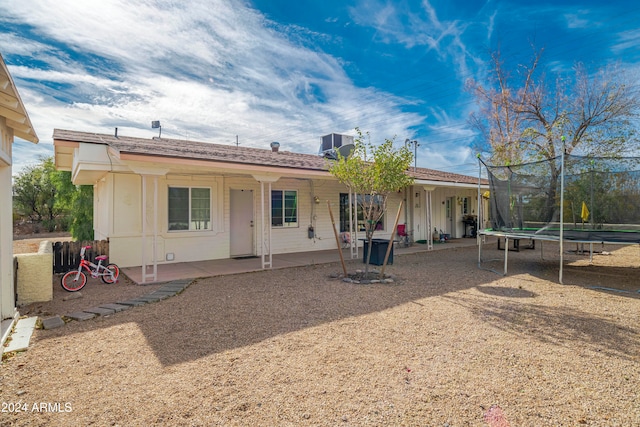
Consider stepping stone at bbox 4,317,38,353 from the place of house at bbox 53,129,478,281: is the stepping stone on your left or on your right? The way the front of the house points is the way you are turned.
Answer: on your right

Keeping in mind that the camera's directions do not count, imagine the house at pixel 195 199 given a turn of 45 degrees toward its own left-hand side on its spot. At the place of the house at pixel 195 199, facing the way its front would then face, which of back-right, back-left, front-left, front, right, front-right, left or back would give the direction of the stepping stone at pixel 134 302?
right

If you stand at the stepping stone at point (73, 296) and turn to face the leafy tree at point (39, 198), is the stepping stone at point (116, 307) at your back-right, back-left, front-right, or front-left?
back-right

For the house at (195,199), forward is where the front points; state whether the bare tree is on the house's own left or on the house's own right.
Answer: on the house's own left

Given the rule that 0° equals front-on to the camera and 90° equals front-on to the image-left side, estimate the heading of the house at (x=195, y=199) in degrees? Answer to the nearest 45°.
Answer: approximately 315°

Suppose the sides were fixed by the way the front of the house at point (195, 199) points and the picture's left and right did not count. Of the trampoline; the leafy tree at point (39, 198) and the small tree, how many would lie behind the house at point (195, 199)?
1

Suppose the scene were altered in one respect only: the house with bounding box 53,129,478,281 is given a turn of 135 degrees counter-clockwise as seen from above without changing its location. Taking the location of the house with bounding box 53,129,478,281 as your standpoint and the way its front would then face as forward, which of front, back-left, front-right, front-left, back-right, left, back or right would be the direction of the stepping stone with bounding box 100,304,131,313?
back

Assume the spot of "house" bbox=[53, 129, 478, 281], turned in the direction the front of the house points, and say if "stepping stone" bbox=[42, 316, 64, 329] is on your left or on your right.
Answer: on your right

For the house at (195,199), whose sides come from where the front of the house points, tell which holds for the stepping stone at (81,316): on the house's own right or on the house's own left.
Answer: on the house's own right

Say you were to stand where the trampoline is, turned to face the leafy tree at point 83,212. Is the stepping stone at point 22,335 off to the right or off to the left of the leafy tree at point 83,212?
left

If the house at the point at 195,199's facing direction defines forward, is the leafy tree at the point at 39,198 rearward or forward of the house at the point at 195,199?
rearward

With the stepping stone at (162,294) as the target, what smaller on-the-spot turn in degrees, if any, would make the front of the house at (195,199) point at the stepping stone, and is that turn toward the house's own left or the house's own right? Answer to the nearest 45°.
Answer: approximately 45° to the house's own right
